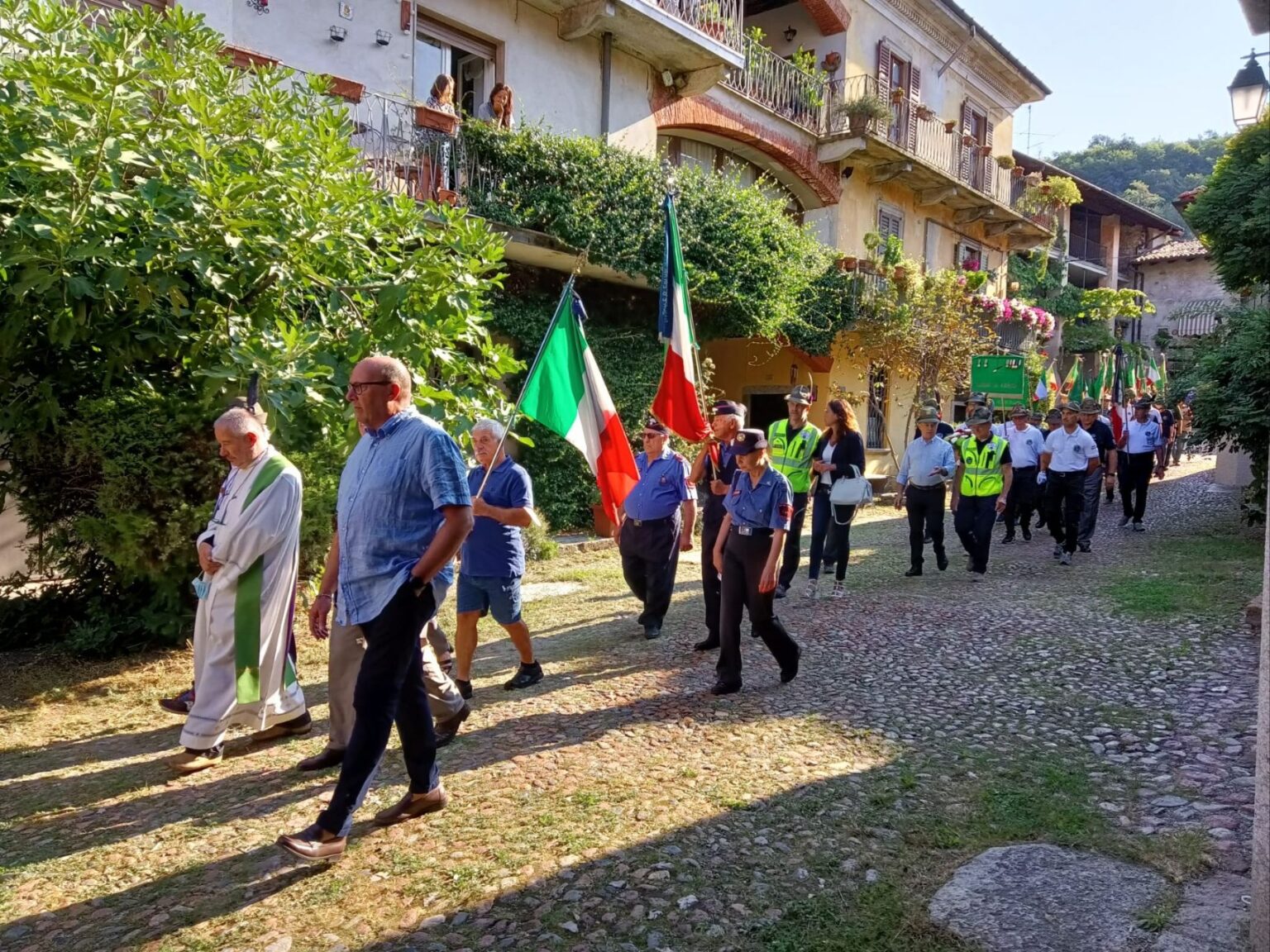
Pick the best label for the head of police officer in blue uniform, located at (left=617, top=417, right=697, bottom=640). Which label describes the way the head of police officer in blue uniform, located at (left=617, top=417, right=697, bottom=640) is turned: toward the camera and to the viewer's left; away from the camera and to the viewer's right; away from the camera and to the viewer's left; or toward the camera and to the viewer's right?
toward the camera and to the viewer's left

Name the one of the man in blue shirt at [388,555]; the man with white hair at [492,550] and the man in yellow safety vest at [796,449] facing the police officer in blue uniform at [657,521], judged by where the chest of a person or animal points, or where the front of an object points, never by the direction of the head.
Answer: the man in yellow safety vest

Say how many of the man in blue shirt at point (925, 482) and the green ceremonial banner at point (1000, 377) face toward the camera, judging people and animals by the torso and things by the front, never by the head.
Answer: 2

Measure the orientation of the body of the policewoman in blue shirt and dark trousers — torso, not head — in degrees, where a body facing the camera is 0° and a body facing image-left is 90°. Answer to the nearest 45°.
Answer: approximately 45°

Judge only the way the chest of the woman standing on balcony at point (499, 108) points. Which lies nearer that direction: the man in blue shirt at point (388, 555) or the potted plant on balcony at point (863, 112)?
the man in blue shirt

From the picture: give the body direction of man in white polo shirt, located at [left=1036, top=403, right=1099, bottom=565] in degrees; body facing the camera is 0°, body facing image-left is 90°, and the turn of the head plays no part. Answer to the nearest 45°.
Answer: approximately 45°

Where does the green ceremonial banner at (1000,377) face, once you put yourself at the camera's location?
facing the viewer

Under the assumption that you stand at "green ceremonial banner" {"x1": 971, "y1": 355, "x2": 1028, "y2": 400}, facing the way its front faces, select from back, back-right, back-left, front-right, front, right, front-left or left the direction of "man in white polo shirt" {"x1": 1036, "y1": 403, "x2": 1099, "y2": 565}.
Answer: front

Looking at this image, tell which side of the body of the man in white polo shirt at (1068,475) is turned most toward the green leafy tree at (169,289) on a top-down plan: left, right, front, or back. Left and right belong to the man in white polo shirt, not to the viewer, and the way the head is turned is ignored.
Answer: front

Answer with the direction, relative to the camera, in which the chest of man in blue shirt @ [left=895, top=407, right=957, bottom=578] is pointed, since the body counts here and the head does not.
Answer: toward the camera

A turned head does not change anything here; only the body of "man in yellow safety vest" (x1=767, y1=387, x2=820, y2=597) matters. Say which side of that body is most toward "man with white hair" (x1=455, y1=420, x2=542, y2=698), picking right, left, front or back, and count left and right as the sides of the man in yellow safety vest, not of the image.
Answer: front

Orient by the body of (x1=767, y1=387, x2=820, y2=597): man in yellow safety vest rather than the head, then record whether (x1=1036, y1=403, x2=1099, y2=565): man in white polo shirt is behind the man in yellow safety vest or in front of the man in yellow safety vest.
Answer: behind

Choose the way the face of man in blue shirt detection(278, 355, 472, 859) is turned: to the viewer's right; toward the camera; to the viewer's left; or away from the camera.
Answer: to the viewer's left

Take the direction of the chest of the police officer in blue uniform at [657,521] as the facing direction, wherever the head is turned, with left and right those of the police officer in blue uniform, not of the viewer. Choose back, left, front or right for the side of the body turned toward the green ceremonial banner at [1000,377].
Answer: back

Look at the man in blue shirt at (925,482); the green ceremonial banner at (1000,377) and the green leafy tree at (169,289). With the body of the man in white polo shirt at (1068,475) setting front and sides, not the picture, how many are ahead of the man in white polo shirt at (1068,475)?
2

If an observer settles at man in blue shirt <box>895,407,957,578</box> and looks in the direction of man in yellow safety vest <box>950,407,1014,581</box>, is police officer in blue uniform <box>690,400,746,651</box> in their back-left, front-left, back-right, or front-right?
back-right
